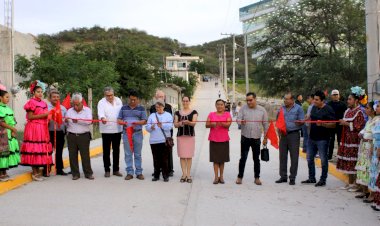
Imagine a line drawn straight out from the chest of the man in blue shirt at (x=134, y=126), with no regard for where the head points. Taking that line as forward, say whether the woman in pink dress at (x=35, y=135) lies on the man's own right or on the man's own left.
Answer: on the man's own right

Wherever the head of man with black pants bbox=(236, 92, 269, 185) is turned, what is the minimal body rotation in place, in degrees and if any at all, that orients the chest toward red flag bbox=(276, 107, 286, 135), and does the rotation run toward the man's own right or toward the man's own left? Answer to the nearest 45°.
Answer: approximately 90° to the man's own left

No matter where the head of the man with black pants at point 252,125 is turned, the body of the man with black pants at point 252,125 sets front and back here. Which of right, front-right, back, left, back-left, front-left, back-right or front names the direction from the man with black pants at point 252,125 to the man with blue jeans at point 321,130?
left

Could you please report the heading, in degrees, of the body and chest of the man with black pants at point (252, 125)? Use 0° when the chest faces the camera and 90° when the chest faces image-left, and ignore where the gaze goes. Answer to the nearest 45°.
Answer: approximately 0°

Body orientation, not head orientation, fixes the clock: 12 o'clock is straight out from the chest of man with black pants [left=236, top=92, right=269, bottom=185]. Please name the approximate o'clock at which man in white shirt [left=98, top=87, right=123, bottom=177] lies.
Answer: The man in white shirt is roughly at 3 o'clock from the man with black pants.

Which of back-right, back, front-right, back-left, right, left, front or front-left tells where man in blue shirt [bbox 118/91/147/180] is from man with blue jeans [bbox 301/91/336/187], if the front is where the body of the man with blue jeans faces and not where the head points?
front-right

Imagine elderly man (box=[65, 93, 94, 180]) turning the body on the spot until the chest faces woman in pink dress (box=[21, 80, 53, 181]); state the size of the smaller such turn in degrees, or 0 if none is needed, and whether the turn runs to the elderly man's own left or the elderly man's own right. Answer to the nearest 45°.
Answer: approximately 45° to the elderly man's own right
